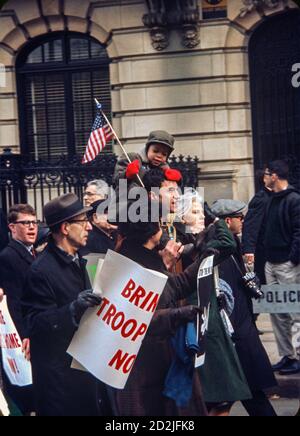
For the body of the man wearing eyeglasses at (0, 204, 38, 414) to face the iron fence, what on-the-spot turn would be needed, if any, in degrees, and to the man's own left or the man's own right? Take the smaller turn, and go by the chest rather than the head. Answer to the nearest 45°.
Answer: approximately 135° to the man's own left

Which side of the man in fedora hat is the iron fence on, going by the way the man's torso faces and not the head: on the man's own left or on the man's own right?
on the man's own left

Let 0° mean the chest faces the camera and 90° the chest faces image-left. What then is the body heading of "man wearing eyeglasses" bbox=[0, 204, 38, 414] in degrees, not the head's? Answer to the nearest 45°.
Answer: approximately 315°

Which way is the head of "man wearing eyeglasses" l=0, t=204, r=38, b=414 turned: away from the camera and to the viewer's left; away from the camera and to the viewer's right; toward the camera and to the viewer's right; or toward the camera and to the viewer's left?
toward the camera and to the viewer's right

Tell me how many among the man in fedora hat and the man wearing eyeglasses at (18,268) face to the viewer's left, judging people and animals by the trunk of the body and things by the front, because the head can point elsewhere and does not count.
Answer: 0

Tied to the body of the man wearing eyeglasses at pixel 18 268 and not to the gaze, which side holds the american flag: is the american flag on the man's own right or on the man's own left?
on the man's own left
